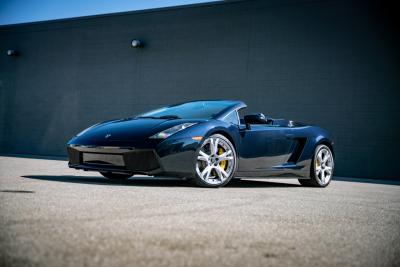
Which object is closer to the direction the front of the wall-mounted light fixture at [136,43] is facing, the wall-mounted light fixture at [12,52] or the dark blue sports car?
the dark blue sports car

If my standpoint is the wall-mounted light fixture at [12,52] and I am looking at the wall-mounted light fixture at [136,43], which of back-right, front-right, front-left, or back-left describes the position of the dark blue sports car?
front-right

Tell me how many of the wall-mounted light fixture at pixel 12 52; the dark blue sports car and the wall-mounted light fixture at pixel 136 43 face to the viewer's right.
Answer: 0

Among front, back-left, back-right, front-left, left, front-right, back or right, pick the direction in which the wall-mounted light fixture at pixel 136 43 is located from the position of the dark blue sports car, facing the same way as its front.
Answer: back-right

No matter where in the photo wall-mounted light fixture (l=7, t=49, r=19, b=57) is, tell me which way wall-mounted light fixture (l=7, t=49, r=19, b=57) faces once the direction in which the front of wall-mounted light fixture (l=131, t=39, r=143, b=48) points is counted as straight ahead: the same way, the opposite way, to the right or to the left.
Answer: the same way

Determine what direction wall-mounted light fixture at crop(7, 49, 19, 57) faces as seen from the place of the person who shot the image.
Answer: facing the viewer and to the left of the viewer

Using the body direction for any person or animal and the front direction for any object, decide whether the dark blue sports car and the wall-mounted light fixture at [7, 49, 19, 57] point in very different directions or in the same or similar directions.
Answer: same or similar directions

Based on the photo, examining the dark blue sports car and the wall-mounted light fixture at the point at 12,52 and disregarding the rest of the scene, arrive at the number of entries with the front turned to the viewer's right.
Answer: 0

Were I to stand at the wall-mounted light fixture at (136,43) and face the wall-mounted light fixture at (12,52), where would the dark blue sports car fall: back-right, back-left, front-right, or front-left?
back-left

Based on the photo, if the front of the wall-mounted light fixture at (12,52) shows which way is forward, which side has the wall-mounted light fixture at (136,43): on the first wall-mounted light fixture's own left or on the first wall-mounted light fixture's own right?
on the first wall-mounted light fixture's own left

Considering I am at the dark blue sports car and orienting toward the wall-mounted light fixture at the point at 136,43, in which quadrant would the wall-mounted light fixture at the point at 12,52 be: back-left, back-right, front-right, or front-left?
front-left

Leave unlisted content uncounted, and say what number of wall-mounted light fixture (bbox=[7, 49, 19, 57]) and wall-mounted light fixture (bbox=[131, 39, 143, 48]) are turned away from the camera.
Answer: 0

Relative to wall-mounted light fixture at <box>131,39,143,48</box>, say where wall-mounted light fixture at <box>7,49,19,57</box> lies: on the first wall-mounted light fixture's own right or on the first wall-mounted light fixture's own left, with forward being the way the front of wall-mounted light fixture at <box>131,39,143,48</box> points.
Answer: on the first wall-mounted light fixture's own right

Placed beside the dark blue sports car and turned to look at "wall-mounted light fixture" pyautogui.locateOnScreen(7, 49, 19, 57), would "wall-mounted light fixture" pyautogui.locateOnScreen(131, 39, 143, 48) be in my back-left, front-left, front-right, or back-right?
front-right

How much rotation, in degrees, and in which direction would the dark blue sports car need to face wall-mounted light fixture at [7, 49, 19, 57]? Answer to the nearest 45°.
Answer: approximately 90° to its right

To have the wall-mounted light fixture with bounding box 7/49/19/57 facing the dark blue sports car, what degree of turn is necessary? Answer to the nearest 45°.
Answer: approximately 45° to its left
